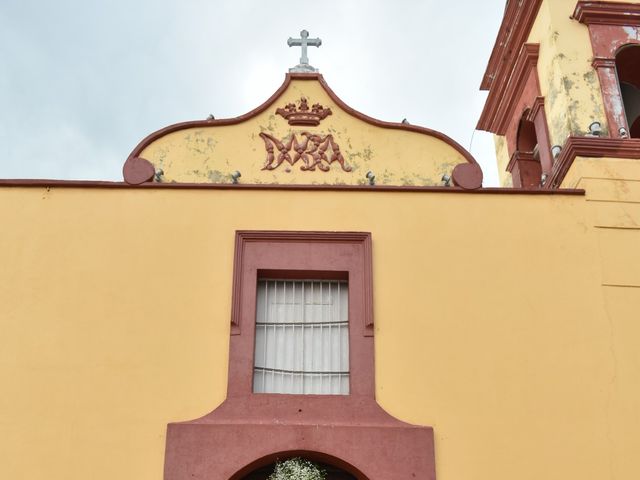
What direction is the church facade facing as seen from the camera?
toward the camera

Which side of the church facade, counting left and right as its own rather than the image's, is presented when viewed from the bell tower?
left
